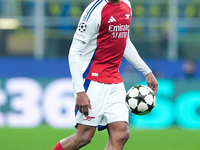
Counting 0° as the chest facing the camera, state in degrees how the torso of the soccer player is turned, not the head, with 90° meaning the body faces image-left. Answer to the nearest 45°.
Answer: approximately 315°
